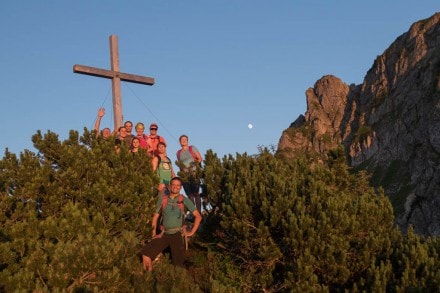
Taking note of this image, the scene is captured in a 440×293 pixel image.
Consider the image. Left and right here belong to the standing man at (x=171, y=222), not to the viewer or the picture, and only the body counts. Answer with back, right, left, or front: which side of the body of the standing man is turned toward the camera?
front

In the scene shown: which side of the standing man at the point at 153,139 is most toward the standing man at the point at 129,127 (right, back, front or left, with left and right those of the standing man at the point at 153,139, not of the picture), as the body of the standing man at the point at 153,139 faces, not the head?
right

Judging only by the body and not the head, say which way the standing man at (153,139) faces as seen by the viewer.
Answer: toward the camera

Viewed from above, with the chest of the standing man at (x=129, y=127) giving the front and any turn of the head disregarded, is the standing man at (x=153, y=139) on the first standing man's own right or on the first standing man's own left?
on the first standing man's own left

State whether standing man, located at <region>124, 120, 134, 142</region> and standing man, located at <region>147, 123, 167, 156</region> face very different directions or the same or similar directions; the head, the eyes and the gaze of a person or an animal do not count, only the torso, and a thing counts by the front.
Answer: same or similar directions

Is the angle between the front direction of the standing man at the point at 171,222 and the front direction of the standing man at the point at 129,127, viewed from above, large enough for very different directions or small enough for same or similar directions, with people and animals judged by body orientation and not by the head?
same or similar directions

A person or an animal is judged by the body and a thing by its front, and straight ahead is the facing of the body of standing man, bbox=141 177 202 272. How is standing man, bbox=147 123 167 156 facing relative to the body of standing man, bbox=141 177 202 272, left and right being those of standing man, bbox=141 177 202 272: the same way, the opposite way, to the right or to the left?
the same way

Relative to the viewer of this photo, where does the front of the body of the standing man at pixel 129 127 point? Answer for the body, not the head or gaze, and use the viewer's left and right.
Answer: facing the viewer

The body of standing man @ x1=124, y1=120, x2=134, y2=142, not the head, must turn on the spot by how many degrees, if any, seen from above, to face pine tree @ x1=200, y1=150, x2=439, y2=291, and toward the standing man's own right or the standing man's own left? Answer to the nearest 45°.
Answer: approximately 45° to the standing man's own left
